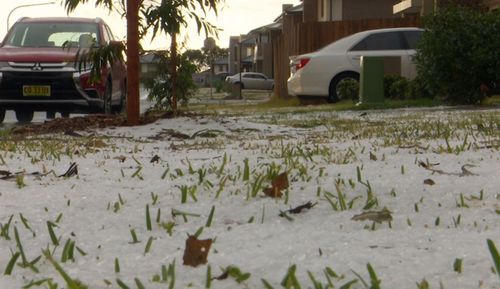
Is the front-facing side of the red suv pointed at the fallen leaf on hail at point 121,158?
yes

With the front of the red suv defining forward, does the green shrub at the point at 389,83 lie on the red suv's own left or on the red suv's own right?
on the red suv's own left

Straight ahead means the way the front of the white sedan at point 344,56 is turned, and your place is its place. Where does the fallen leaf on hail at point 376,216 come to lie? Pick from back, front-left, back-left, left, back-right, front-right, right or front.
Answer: right

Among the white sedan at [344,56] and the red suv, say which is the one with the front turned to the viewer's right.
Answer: the white sedan

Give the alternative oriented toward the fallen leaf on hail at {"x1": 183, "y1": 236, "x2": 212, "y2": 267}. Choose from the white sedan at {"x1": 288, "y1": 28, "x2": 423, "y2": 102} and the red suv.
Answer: the red suv

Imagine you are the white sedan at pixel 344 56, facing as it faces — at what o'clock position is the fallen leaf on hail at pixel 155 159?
The fallen leaf on hail is roughly at 3 o'clock from the white sedan.

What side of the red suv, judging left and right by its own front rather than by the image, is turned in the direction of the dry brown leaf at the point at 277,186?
front

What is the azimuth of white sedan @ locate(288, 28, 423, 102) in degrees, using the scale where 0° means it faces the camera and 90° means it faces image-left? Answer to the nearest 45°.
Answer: approximately 270°

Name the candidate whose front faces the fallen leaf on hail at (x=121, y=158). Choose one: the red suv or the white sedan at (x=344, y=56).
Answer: the red suv

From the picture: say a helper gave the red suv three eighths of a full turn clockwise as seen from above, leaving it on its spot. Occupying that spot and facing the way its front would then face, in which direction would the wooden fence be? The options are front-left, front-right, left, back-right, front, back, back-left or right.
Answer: right

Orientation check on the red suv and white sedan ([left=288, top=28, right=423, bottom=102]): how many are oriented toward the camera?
1
